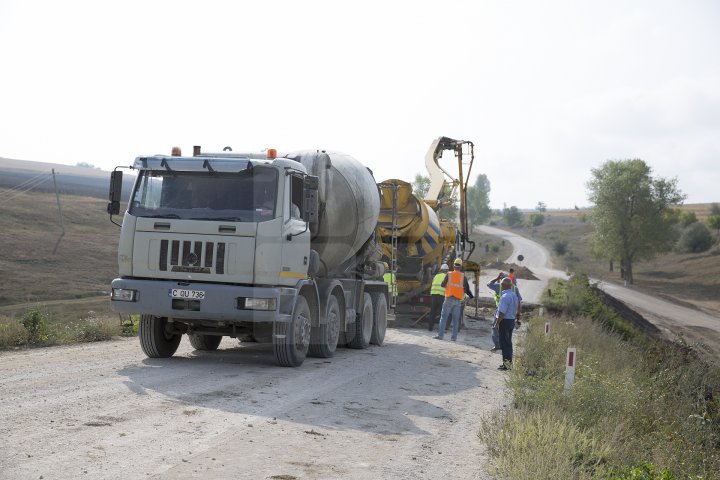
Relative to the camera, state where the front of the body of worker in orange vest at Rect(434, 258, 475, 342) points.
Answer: away from the camera

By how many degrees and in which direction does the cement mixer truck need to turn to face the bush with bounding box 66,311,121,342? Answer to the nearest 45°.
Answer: approximately 90° to its right

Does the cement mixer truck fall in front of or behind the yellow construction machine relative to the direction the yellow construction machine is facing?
behind

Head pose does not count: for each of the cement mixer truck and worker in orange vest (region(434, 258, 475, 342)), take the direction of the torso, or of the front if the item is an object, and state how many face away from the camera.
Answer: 1

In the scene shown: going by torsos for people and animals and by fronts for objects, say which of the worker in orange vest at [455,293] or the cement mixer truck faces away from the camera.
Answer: the worker in orange vest

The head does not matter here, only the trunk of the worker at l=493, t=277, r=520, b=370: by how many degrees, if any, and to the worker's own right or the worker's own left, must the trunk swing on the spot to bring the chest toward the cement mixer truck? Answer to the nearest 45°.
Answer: approximately 90° to the worker's own left

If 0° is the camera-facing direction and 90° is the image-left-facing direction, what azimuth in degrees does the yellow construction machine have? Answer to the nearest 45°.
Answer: approximately 225°

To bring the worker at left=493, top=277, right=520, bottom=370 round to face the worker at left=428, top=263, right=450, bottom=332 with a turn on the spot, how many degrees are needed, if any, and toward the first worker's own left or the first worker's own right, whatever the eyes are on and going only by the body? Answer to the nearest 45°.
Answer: approximately 45° to the first worker's own right

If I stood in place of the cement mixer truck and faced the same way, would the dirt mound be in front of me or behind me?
behind
